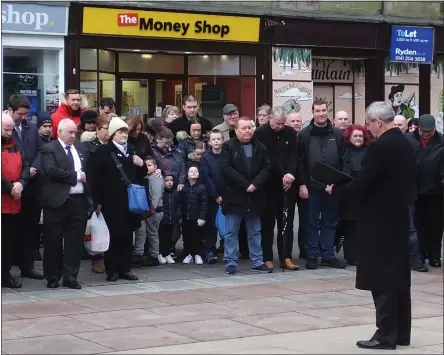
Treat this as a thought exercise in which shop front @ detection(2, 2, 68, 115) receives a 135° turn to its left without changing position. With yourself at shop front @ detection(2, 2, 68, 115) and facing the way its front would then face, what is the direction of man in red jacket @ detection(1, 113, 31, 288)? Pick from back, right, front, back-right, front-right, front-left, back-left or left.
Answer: back-right

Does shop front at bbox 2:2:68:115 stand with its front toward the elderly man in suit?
yes

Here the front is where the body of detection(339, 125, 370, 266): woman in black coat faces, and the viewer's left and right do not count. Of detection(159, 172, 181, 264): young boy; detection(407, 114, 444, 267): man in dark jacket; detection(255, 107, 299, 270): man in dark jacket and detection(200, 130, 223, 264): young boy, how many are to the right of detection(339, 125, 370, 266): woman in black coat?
3

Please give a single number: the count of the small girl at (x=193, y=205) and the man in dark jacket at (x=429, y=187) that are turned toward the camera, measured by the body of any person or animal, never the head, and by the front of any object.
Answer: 2

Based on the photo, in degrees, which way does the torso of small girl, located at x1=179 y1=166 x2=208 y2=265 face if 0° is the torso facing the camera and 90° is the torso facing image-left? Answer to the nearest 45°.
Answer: approximately 0°

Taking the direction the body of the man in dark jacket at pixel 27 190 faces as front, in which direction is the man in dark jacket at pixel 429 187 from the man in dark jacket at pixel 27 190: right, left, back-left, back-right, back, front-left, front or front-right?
front-left

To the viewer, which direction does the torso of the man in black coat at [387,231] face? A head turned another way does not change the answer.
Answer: to the viewer's left

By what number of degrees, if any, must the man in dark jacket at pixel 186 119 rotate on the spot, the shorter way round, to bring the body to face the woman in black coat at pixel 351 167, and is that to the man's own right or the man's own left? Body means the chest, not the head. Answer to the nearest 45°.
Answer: approximately 45° to the man's own left

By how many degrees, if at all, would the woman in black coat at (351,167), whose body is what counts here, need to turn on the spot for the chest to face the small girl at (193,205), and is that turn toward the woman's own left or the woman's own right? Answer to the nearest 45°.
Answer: approximately 90° to the woman's own right

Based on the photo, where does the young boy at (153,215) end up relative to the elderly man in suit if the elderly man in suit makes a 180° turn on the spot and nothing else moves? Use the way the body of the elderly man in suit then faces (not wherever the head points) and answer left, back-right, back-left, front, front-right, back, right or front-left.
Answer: right

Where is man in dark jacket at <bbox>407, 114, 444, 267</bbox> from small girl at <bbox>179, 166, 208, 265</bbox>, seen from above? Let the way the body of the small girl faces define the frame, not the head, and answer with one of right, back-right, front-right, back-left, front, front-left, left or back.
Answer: left

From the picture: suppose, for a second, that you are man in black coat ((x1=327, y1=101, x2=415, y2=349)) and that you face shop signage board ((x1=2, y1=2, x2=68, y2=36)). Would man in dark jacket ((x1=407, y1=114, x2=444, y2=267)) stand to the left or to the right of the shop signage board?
right

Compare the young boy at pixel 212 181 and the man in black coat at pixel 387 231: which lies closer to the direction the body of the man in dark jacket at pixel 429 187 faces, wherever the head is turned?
the man in black coat

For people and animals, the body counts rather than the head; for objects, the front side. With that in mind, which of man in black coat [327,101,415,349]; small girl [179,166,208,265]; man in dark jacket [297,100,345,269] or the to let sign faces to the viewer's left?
the man in black coat

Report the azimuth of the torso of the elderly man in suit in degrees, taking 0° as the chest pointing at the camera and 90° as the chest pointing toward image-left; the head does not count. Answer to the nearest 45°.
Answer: approximately 315°
